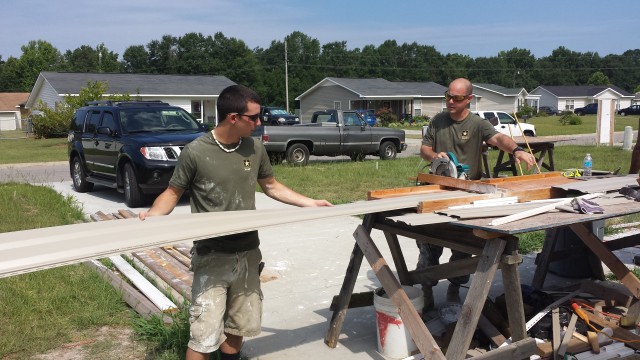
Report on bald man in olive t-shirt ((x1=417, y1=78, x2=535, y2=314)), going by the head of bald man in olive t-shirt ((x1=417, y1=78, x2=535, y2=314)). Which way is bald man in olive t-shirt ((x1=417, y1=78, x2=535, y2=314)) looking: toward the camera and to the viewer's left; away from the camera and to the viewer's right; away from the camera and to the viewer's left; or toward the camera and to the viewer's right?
toward the camera and to the viewer's left

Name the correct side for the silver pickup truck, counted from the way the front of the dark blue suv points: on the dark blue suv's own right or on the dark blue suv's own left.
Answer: on the dark blue suv's own left

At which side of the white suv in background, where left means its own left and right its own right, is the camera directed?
right

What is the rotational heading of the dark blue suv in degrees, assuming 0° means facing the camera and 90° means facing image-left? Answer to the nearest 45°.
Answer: approximately 315°

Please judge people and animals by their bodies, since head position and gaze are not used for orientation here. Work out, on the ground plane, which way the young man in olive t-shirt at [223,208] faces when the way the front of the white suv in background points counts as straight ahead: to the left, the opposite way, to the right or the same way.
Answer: to the right

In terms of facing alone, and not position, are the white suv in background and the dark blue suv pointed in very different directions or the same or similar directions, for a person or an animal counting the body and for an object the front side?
same or similar directions

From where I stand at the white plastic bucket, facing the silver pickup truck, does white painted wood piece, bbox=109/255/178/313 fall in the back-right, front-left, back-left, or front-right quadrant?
front-left

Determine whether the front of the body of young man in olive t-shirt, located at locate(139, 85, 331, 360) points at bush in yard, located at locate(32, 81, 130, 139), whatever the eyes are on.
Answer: no

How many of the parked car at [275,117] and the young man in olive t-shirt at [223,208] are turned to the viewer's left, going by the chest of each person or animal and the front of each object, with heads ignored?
0

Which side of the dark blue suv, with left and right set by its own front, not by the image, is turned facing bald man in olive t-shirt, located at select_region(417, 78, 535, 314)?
front

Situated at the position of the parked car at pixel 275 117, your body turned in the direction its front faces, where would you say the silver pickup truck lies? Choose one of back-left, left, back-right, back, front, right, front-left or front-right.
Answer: front-right

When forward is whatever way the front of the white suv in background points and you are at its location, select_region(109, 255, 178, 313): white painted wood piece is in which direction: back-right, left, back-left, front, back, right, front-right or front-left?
right

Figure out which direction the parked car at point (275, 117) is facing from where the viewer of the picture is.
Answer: facing the viewer and to the right of the viewer
